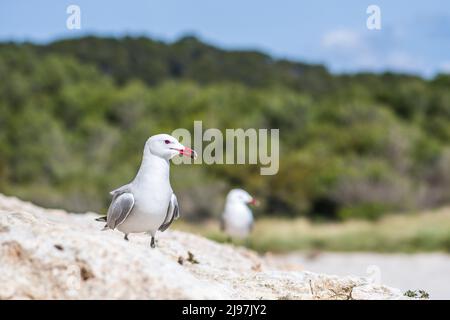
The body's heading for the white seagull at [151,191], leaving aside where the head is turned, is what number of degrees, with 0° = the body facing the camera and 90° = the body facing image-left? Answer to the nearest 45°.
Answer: approximately 315°

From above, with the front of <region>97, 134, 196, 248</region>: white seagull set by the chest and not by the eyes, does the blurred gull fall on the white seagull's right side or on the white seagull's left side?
on the white seagull's left side

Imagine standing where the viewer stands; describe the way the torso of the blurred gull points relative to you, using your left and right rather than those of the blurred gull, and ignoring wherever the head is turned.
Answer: facing the viewer and to the right of the viewer

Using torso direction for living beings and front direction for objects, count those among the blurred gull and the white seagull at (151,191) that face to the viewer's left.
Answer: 0

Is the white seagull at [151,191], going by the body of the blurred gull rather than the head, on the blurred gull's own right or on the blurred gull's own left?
on the blurred gull's own right
